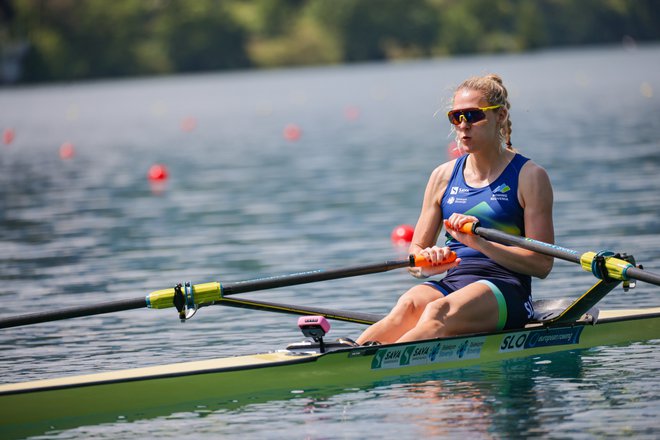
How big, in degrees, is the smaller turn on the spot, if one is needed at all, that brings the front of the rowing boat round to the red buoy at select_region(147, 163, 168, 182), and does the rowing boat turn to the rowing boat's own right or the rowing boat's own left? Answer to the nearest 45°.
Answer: approximately 45° to the rowing boat's own left

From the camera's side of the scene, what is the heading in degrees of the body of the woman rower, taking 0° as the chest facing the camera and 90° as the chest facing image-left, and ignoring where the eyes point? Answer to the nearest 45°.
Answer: approximately 45°

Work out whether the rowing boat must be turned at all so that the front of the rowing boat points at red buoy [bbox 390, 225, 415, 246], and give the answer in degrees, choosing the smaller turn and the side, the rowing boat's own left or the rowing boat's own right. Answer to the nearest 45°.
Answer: approximately 45° to the rowing boat's own left

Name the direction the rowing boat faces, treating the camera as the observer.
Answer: facing away from the viewer and to the right of the viewer

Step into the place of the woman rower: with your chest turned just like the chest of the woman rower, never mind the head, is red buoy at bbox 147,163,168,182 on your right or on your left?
on your right

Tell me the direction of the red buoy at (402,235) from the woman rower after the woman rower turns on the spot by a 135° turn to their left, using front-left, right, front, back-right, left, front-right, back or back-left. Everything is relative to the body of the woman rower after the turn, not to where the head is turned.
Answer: left
